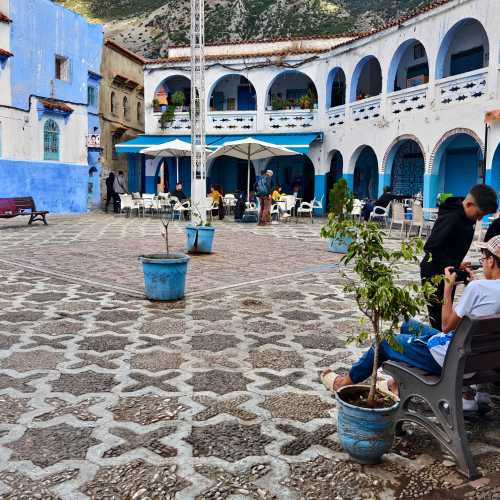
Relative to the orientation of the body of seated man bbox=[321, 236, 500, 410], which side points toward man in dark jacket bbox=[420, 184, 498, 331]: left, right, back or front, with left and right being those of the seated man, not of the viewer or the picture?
right

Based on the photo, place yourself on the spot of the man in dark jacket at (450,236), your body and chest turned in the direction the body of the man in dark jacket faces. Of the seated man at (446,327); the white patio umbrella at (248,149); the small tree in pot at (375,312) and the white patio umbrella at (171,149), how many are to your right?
2

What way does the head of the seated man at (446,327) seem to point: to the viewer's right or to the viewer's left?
to the viewer's left

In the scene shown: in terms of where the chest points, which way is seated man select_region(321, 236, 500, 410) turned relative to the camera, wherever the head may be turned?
to the viewer's left
